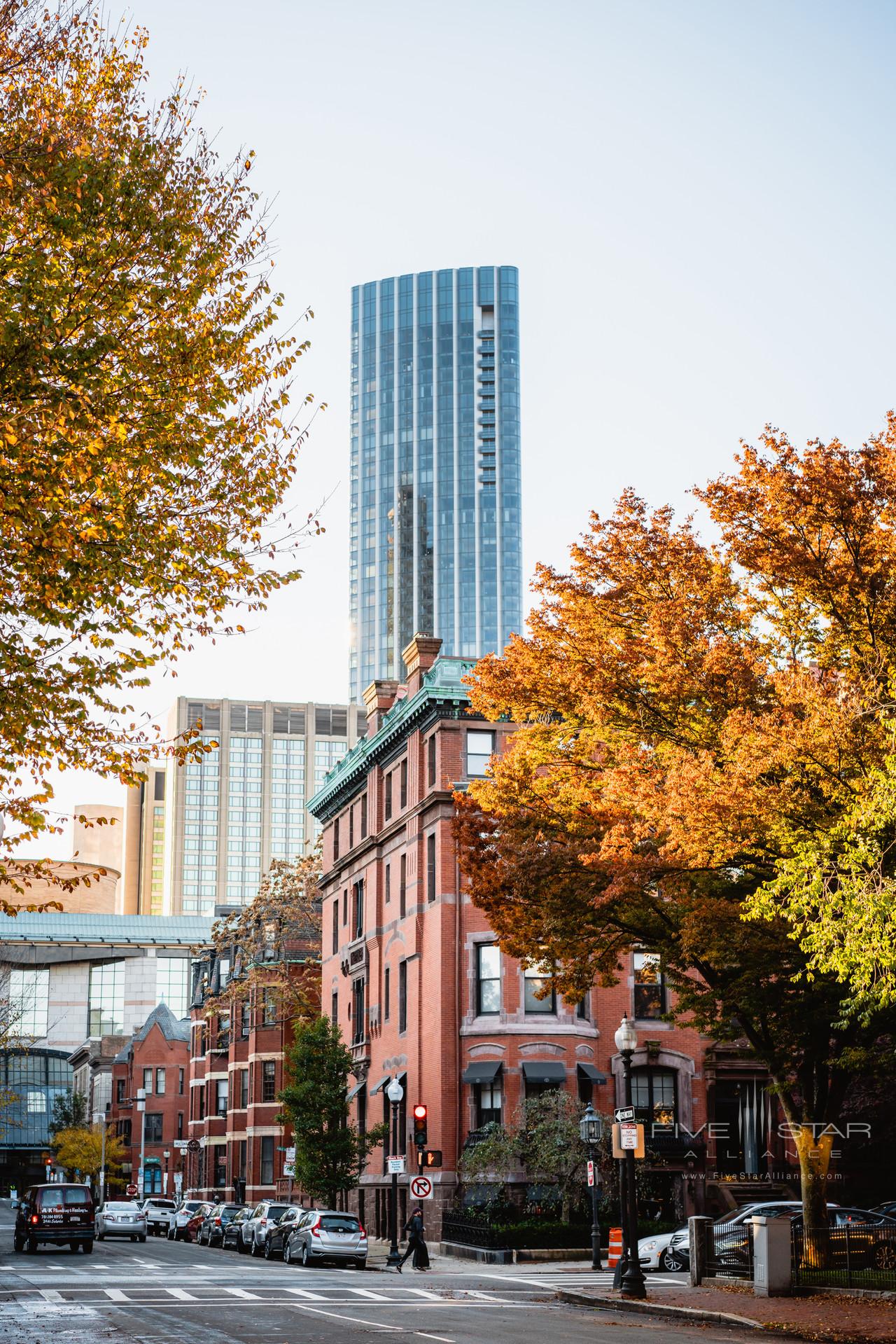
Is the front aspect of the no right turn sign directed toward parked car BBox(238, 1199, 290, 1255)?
no

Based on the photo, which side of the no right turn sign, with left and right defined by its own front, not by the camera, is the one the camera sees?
front

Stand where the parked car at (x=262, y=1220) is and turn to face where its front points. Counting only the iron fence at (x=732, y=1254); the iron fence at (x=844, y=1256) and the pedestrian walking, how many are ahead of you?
0

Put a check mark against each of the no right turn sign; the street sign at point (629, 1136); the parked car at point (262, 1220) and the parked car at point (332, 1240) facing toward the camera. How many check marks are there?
2

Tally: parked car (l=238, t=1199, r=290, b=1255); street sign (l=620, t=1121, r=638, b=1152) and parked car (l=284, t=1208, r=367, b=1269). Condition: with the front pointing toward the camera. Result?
1

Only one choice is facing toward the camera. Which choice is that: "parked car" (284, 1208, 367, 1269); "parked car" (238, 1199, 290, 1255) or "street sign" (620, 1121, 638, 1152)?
the street sign

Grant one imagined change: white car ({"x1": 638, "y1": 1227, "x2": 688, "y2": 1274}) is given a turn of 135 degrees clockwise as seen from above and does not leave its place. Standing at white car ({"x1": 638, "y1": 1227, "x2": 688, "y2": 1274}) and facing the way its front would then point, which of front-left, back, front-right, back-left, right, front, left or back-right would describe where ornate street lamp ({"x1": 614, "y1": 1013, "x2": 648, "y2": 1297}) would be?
back

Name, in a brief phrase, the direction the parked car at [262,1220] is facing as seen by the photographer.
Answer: facing away from the viewer and to the left of the viewer

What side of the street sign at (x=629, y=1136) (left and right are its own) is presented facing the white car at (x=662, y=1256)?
back

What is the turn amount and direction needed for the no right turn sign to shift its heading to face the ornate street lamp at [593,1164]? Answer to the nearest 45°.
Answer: approximately 90° to its left

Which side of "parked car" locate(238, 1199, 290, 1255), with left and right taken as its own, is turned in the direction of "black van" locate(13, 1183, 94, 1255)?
left

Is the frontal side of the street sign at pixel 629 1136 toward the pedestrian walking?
no
